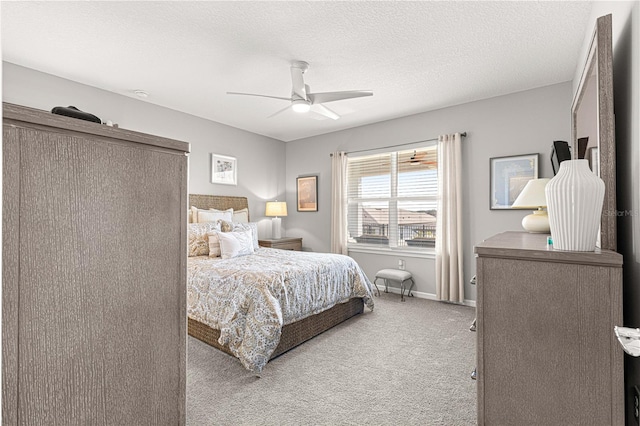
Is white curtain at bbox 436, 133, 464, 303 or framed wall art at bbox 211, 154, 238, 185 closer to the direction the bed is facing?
the white curtain

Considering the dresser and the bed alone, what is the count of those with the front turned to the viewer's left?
1

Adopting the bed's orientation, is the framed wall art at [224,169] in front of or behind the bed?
behind

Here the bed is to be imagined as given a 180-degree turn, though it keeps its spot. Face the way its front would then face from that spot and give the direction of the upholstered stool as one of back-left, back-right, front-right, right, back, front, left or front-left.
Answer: right

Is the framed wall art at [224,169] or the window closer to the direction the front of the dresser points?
the framed wall art

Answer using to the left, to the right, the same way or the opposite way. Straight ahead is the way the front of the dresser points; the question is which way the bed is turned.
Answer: the opposite way

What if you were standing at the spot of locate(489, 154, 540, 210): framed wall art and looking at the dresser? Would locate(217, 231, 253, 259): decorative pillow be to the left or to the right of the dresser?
right

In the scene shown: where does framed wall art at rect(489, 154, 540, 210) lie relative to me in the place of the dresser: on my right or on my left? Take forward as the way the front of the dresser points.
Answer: on my right

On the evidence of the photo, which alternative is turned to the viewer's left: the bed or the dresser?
the dresser

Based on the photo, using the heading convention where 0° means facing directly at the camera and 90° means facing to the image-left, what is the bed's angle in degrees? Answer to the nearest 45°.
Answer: approximately 315°

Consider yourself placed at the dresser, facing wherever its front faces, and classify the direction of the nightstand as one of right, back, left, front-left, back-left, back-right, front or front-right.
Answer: front-right

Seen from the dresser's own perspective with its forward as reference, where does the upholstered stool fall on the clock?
The upholstered stool is roughly at 2 o'clock from the dresser.

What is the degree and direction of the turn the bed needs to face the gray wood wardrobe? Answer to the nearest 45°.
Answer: approximately 45° to its right

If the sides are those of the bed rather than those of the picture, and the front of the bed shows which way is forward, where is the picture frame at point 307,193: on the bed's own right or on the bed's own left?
on the bed's own left

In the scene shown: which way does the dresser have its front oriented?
to the viewer's left
